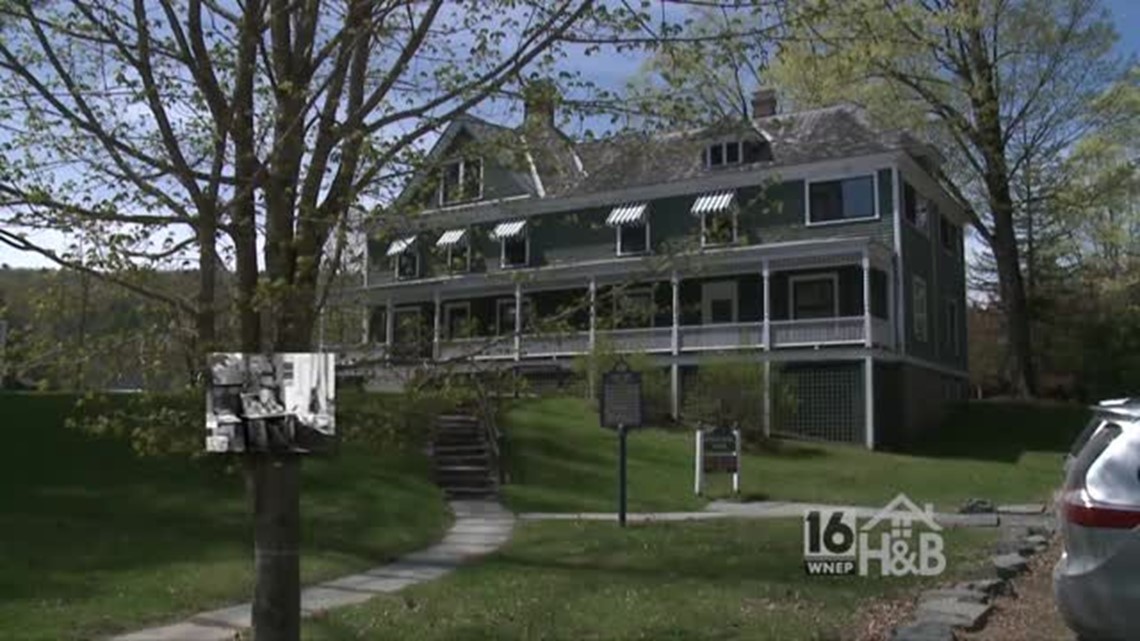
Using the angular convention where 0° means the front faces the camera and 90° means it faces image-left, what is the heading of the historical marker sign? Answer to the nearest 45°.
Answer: approximately 0°

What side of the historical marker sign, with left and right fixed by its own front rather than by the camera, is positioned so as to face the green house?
back

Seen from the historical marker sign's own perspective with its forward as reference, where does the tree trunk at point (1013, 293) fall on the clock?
The tree trunk is roughly at 7 o'clock from the historical marker sign.

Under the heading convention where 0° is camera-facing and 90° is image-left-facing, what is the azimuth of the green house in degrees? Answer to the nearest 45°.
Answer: approximately 45°

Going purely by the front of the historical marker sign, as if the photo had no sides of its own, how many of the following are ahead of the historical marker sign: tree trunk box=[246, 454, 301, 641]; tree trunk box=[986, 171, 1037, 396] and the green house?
1

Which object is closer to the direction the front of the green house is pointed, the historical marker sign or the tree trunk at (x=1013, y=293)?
the historical marker sign
